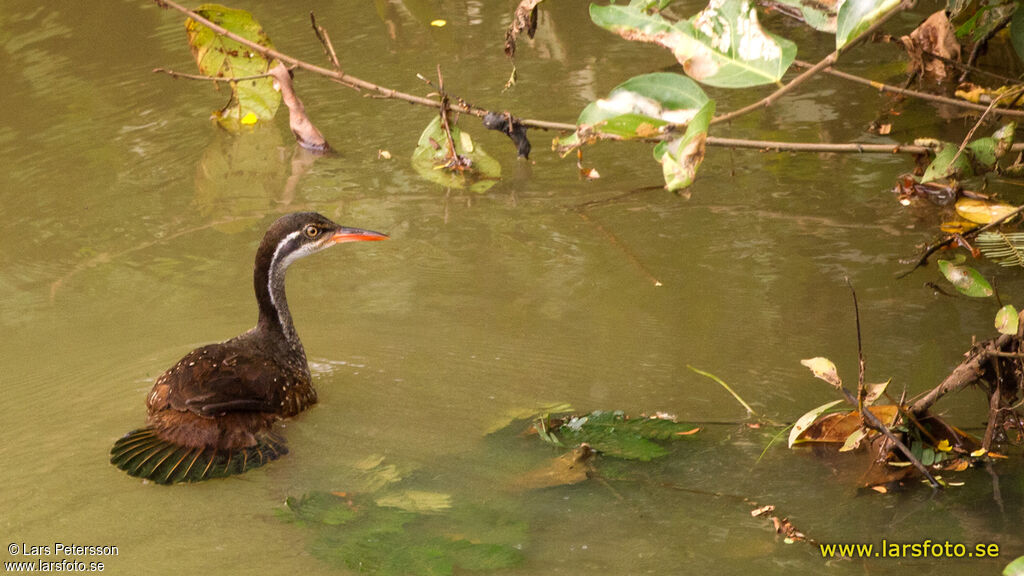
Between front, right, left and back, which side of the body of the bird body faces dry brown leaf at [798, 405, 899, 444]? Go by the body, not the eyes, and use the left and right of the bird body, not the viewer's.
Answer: right

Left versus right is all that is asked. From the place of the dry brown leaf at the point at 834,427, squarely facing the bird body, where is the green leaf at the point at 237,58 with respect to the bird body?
right

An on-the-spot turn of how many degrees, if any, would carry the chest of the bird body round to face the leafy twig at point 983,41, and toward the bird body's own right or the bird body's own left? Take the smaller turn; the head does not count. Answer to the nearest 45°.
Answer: approximately 45° to the bird body's own right

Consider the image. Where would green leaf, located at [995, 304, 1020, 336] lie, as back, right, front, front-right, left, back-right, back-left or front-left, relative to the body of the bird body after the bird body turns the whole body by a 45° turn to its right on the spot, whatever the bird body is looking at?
front-right

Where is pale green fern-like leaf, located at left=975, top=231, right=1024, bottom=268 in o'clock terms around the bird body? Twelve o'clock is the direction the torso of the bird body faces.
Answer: The pale green fern-like leaf is roughly at 2 o'clock from the bird body.

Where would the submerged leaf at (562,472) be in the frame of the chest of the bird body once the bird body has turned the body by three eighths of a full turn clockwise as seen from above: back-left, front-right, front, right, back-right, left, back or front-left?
front-left

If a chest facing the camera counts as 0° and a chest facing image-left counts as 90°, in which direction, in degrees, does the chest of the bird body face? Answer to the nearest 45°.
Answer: approximately 225°

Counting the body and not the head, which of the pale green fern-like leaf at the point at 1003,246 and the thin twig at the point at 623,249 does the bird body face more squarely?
the thin twig

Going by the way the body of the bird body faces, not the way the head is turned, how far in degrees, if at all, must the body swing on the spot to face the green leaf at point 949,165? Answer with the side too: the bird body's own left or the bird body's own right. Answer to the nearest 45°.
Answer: approximately 45° to the bird body's own right

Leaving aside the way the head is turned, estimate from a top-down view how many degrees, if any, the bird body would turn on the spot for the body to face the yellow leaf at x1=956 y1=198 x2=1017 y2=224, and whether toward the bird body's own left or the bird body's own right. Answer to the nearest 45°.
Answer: approximately 45° to the bird body's own right

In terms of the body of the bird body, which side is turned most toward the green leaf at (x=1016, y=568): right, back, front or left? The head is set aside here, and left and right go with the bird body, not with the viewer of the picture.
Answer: right
